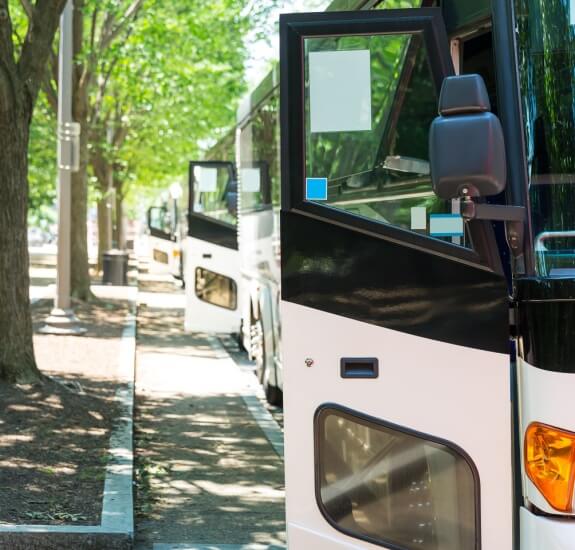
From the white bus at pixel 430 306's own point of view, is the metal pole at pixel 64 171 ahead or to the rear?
to the rear

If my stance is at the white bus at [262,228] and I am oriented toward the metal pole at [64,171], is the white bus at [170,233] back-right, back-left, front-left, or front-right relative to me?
front-right

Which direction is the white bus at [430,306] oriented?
toward the camera

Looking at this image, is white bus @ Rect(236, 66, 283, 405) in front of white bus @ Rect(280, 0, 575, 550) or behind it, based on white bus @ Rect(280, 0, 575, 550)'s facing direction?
behind

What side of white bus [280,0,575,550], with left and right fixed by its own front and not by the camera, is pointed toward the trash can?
back

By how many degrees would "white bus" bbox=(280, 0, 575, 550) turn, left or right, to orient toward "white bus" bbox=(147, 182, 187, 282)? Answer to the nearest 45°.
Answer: approximately 180°

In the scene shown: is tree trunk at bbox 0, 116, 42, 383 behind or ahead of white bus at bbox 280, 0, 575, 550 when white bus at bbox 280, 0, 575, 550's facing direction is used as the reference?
behind

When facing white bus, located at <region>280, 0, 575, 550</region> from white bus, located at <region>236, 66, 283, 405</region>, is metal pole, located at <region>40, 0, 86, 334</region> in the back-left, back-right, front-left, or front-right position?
back-right
